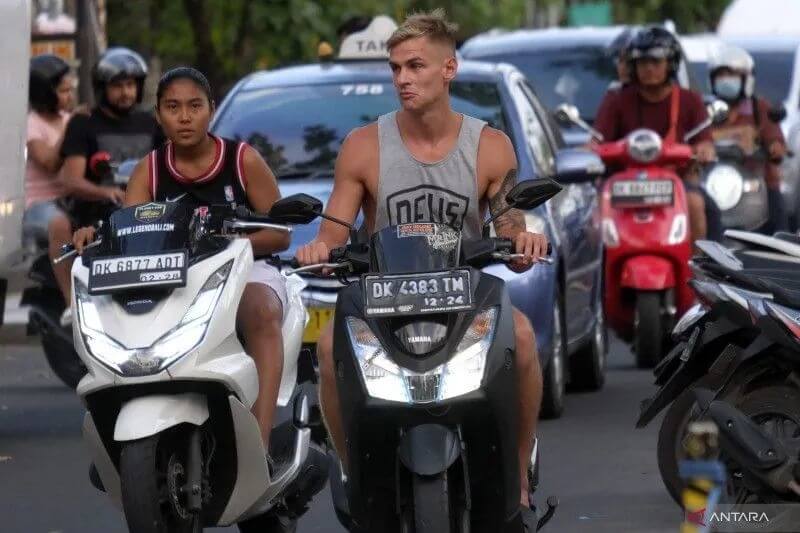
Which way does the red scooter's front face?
toward the camera

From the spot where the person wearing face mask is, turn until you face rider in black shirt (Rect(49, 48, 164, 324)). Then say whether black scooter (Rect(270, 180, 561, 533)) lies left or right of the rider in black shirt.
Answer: left

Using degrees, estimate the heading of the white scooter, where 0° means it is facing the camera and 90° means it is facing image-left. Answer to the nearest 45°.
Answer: approximately 45°

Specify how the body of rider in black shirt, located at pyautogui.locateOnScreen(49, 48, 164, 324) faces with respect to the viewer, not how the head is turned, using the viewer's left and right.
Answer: facing the viewer and to the right of the viewer

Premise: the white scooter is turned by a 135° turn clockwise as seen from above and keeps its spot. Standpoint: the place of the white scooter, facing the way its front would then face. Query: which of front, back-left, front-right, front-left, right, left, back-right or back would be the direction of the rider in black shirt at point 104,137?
front

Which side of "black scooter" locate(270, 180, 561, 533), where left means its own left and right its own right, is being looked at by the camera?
front

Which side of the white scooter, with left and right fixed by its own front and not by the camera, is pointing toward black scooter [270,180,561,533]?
left

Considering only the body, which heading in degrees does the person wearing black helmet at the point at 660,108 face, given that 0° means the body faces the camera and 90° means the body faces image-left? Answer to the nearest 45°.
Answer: approximately 0°

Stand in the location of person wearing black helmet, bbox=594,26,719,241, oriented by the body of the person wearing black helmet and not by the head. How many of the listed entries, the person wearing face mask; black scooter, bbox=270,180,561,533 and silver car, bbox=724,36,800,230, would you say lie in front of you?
1

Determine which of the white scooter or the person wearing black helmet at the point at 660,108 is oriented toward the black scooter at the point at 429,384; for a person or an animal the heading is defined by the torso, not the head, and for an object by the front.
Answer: the person wearing black helmet
